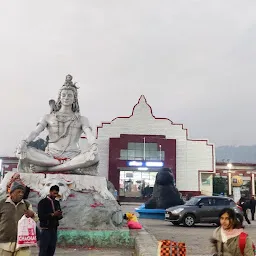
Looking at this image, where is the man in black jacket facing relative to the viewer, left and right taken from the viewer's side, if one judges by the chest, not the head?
facing the viewer and to the right of the viewer

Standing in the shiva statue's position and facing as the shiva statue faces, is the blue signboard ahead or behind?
behind

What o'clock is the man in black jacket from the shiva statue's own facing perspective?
The man in black jacket is roughly at 12 o'clock from the shiva statue.

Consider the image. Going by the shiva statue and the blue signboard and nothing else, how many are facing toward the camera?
2

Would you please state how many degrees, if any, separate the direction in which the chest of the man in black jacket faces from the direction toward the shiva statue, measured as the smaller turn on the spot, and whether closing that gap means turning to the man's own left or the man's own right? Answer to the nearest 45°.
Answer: approximately 135° to the man's own left

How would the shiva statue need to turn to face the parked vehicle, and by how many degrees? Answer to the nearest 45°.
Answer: approximately 135° to its left

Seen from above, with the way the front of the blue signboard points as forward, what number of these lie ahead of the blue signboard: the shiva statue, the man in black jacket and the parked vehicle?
3

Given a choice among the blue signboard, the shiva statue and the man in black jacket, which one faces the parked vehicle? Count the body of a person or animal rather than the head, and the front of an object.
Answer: the blue signboard

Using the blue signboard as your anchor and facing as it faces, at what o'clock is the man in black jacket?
The man in black jacket is roughly at 12 o'clock from the blue signboard.

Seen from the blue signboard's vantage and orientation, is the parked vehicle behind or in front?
in front

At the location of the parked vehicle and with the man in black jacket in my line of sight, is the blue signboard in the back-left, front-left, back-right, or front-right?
back-right

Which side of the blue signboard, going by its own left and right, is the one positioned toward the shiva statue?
front
